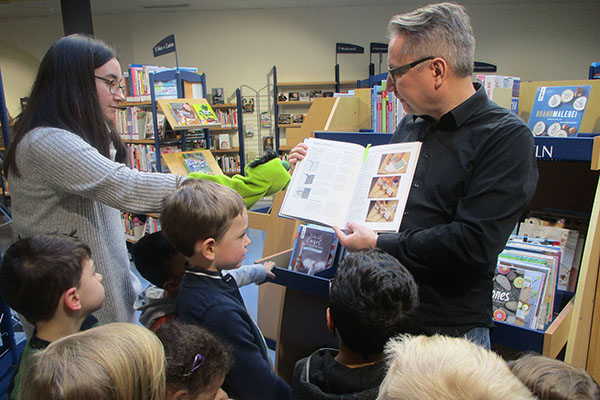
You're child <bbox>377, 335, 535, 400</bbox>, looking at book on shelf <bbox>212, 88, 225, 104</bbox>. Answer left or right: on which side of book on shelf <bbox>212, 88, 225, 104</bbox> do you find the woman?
left

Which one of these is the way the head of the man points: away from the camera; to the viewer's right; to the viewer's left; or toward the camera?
to the viewer's left

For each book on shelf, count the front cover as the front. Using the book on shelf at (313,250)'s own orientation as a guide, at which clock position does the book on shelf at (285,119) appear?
the book on shelf at (285,119) is roughly at 6 o'clock from the book on shelf at (313,250).

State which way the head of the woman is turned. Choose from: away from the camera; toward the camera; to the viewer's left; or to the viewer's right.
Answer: to the viewer's right

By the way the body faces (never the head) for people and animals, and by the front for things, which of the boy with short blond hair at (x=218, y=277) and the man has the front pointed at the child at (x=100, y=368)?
the man

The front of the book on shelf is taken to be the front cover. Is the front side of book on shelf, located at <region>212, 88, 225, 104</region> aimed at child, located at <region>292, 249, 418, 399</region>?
yes

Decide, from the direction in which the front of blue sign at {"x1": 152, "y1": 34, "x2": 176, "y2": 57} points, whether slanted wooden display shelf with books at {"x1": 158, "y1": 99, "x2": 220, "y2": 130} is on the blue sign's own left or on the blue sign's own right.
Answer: on the blue sign's own left

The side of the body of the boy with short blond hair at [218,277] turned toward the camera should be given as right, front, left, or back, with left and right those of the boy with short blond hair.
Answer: right

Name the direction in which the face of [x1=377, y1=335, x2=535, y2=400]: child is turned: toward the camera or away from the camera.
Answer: away from the camera

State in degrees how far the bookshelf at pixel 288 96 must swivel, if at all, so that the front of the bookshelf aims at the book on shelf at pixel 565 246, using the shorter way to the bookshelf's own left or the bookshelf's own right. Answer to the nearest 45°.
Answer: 0° — it already faces it

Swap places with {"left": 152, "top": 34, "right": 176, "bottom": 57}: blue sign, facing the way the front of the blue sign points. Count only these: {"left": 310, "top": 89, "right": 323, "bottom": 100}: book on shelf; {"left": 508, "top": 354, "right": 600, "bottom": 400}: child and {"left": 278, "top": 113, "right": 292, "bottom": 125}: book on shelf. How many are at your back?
2

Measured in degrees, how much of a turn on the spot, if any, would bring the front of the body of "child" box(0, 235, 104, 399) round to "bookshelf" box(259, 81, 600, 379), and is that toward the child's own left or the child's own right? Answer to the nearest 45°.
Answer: approximately 45° to the child's own right

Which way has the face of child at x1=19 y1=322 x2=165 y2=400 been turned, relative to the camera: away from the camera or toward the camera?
away from the camera

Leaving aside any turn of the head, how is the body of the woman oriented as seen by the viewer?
to the viewer's right

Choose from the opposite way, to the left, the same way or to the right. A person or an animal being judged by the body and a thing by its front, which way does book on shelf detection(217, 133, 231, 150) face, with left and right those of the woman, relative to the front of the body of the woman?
to the right

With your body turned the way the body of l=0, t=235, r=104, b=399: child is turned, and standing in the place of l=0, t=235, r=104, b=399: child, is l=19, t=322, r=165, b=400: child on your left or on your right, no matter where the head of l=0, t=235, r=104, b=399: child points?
on your right
